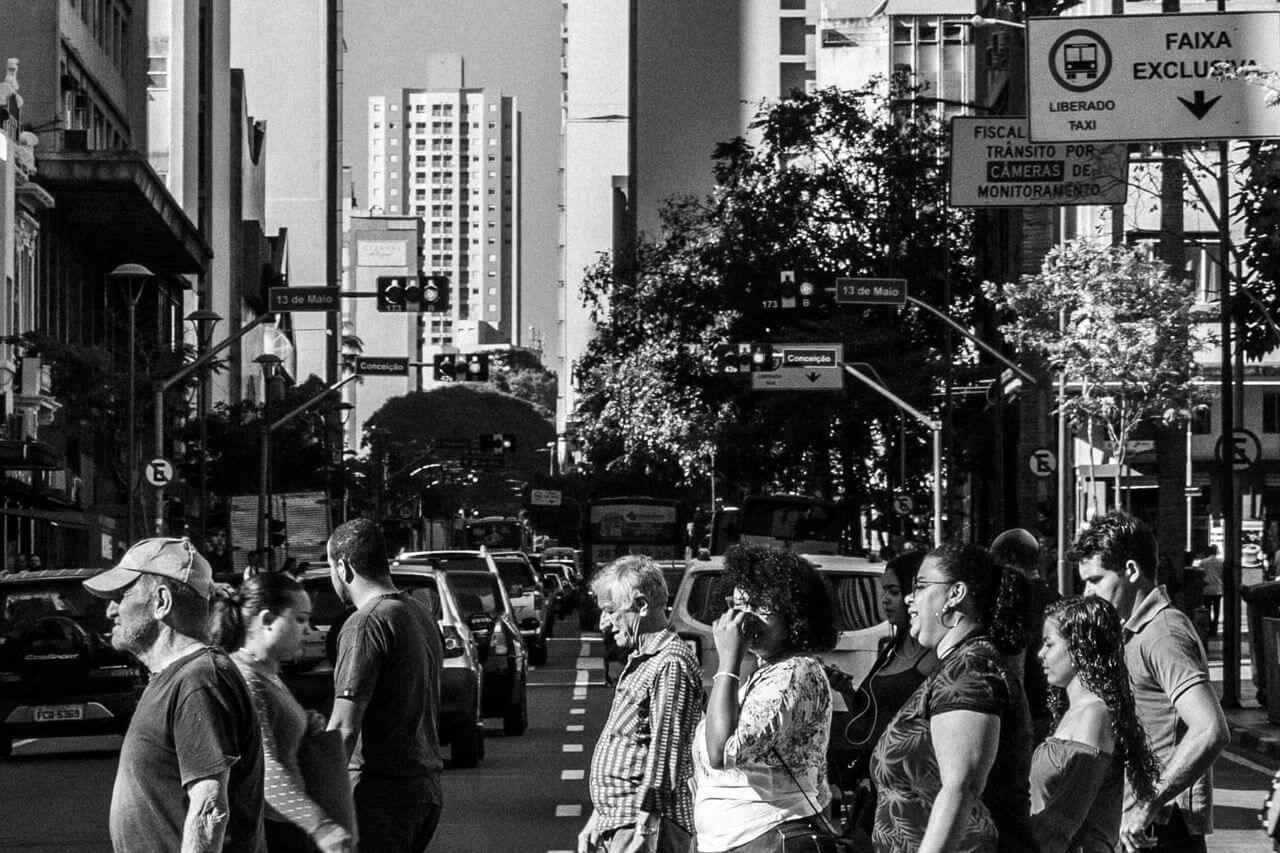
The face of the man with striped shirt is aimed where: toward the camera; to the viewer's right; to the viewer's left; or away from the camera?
to the viewer's left

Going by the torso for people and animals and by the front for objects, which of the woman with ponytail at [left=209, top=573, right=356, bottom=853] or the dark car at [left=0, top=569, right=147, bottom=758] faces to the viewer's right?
the woman with ponytail

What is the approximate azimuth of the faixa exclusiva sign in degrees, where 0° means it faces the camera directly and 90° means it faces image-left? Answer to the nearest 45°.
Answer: approximately 0°

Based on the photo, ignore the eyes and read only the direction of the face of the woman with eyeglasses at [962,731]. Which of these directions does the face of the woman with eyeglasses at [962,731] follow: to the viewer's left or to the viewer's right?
to the viewer's left

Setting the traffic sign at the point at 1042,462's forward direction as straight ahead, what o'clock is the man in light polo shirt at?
The man in light polo shirt is roughly at 12 o'clock from the traffic sign.

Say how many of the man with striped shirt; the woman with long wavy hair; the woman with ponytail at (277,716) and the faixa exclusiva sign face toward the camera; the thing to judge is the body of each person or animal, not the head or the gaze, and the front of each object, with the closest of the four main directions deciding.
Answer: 1

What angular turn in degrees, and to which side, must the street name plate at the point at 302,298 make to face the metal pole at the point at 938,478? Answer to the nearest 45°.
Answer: approximately 135° to its left

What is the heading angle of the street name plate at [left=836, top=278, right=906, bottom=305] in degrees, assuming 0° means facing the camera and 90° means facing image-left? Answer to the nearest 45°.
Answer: approximately 0°

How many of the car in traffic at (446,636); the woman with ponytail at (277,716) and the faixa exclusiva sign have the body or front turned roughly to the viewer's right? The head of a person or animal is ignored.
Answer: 1

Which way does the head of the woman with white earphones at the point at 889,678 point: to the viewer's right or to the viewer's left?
to the viewer's left

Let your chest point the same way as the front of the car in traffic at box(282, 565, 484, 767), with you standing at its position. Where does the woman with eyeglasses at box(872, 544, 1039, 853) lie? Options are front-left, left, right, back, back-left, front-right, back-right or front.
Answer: back

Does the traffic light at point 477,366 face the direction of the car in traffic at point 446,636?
yes

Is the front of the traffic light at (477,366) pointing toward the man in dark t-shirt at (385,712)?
yes

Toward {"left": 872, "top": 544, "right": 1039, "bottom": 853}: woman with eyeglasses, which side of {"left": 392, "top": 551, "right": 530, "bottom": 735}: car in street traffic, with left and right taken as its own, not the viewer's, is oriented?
back

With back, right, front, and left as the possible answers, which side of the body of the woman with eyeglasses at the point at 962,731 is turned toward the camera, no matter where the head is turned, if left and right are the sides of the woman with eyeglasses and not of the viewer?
left

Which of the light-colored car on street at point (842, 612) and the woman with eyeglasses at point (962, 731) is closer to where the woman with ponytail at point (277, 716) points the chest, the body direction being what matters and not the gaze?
the woman with eyeglasses

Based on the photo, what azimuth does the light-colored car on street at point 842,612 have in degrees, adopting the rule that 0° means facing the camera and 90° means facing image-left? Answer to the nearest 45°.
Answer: approximately 180°
